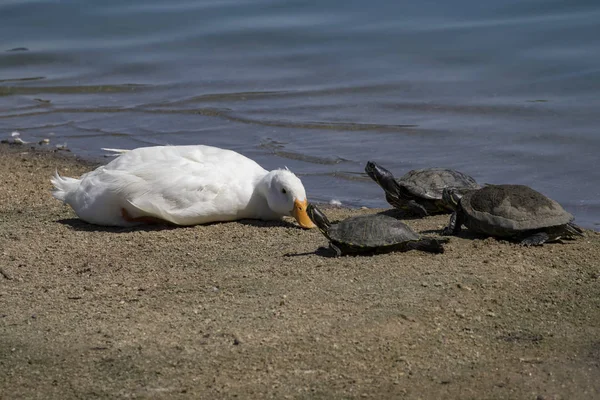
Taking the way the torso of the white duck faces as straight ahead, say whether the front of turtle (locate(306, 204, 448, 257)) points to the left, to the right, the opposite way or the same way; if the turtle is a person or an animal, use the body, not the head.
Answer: the opposite way

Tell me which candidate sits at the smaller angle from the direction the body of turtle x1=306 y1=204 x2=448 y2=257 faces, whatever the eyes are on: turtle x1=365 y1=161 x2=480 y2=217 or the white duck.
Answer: the white duck

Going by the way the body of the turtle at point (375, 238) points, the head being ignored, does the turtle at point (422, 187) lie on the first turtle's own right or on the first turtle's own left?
on the first turtle's own right

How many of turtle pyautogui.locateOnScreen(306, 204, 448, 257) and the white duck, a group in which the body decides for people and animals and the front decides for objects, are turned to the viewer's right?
1

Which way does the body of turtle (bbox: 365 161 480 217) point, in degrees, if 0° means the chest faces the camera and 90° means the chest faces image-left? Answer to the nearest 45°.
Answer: approximately 90°

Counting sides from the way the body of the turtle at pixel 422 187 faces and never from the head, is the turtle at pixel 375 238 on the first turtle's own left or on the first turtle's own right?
on the first turtle's own left

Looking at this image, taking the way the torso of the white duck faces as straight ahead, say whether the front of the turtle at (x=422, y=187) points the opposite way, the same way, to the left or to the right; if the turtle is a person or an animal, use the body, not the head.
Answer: the opposite way

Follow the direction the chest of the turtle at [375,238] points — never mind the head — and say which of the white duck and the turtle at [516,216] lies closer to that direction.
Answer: the white duck

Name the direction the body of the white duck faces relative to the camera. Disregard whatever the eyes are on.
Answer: to the viewer's right

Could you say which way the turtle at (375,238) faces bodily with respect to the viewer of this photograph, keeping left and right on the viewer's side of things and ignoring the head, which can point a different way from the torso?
facing to the left of the viewer

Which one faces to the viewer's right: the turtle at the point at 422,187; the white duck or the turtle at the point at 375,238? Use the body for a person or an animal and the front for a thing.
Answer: the white duck

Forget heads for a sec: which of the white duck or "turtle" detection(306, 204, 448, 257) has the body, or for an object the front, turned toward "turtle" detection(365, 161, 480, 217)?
the white duck
